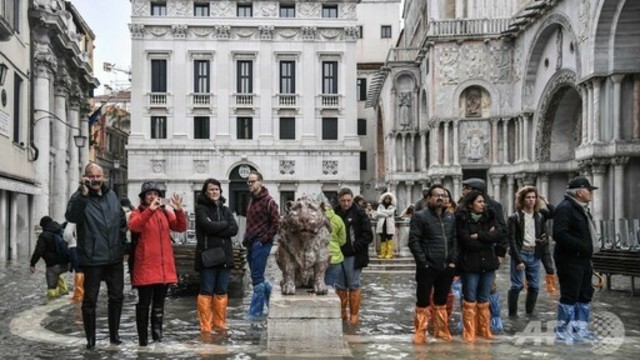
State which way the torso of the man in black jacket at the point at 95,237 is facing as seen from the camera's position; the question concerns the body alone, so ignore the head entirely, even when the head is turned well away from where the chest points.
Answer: toward the camera

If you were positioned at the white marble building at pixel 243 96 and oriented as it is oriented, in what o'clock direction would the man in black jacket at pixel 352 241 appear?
The man in black jacket is roughly at 12 o'clock from the white marble building.

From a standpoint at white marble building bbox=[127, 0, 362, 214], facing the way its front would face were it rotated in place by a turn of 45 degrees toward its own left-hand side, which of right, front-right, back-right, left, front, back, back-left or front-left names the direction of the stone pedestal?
front-right

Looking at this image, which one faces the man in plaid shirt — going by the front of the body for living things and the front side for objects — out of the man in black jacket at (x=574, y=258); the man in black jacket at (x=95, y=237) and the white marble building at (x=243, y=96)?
the white marble building

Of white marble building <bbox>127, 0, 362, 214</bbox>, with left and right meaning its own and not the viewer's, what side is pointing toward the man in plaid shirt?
front

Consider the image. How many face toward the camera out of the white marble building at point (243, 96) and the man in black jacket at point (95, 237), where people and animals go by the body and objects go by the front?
2

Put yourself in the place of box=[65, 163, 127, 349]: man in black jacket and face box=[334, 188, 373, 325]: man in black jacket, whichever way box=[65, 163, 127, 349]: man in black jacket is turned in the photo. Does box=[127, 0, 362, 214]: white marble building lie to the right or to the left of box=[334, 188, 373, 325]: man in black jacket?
left

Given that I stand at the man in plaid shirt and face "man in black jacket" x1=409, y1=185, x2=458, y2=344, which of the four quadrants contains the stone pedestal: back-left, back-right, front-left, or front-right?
front-right

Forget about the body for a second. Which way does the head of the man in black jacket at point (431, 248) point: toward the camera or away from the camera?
toward the camera

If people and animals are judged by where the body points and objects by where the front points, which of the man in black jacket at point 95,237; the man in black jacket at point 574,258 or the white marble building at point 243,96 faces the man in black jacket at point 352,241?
the white marble building

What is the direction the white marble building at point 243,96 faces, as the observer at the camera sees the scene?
facing the viewer
